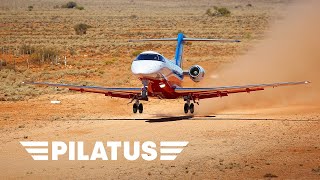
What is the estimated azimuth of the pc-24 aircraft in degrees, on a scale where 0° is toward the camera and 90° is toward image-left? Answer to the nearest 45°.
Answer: approximately 0°
